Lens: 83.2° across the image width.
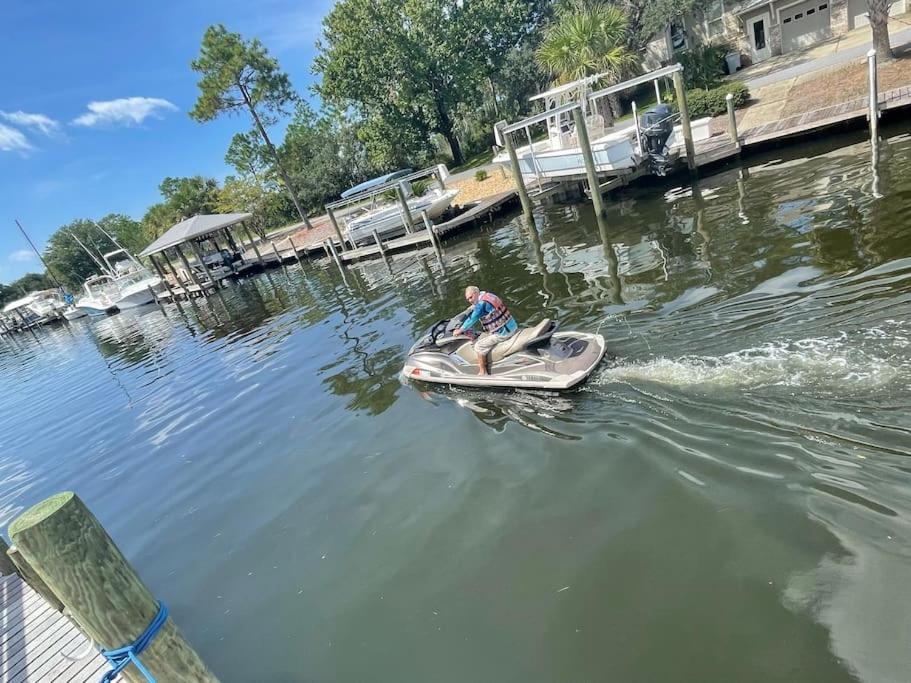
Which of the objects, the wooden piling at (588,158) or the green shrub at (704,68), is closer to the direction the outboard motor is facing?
the wooden piling

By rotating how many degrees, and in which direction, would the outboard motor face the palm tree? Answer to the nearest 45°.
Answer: approximately 90° to its right

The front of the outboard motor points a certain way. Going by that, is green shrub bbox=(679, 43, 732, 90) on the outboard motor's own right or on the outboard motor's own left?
on the outboard motor's own right

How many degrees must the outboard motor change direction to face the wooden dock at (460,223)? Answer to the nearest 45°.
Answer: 0° — it already faces it

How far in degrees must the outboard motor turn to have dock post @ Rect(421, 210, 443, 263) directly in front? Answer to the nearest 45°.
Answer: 0° — it already faces it

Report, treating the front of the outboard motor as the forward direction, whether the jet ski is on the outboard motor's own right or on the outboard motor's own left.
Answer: on the outboard motor's own left

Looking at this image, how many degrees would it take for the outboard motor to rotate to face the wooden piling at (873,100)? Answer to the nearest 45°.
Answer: approximately 135° to its left

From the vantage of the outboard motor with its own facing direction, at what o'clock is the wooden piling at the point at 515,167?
The wooden piling is roughly at 12 o'clock from the outboard motor.

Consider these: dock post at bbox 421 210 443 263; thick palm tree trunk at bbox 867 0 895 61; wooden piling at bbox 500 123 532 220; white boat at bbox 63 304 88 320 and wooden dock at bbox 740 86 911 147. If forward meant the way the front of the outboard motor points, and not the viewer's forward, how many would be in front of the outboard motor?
3

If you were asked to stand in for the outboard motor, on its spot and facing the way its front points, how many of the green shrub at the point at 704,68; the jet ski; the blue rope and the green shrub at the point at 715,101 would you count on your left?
2

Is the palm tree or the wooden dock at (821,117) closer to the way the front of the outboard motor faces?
the palm tree

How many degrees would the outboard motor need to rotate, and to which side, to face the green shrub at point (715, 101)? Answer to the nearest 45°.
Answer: approximately 90° to its right

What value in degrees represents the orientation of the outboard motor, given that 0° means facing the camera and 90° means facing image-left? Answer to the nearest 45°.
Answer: approximately 90°
